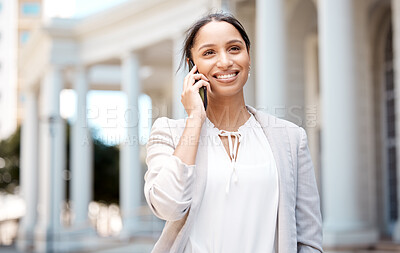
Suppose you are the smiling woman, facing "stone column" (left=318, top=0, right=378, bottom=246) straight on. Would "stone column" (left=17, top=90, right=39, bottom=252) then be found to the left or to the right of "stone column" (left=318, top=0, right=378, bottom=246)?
left

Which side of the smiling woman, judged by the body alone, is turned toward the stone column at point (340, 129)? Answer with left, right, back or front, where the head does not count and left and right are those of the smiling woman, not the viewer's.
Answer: back

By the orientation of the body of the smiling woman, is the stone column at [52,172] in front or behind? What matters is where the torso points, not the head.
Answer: behind

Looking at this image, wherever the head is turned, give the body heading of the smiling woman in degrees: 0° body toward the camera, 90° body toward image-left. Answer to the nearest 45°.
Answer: approximately 0°

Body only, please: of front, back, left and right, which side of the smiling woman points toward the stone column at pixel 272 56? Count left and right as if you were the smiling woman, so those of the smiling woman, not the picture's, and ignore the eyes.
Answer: back

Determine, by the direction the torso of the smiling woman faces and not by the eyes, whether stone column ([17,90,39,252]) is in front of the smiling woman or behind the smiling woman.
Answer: behind

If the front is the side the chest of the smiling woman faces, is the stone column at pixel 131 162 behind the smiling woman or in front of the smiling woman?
behind
